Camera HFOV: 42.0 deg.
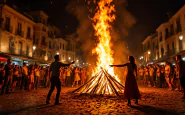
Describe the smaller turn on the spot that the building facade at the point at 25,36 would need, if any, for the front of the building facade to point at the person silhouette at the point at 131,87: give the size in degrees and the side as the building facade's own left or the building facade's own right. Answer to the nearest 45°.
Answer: approximately 45° to the building facade's own right

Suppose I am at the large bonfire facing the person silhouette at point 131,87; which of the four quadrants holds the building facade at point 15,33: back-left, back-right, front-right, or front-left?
back-right

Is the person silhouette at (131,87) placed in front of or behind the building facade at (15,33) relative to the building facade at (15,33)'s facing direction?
in front

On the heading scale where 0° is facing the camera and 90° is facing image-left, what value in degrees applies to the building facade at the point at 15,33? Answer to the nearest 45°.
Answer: approximately 315°

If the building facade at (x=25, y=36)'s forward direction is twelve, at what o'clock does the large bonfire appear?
The large bonfire is roughly at 1 o'clock from the building facade.
